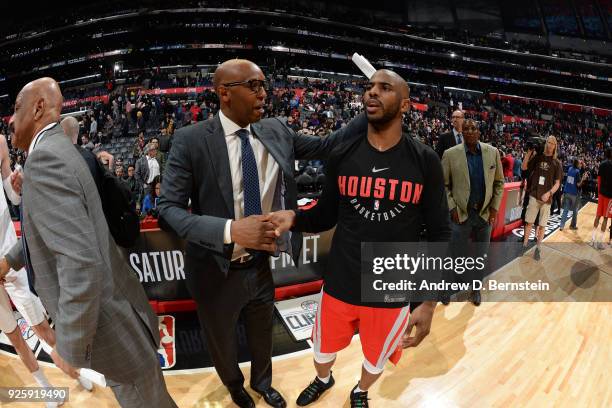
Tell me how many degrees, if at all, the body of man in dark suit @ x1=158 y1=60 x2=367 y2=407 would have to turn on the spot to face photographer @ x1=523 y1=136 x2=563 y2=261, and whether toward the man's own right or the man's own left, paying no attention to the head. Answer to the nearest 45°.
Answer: approximately 90° to the man's own left

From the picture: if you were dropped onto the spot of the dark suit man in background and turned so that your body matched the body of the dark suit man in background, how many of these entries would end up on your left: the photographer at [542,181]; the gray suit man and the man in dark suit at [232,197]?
1

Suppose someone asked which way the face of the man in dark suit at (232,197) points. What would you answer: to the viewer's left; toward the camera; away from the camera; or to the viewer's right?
to the viewer's right

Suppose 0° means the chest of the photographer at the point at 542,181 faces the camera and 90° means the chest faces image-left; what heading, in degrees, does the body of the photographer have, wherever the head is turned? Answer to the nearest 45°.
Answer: approximately 0°

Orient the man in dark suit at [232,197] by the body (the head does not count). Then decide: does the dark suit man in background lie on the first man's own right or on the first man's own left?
on the first man's own left

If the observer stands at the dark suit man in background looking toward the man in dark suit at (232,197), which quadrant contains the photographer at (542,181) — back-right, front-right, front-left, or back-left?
back-left

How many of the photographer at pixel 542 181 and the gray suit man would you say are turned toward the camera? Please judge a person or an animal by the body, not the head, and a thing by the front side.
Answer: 1
